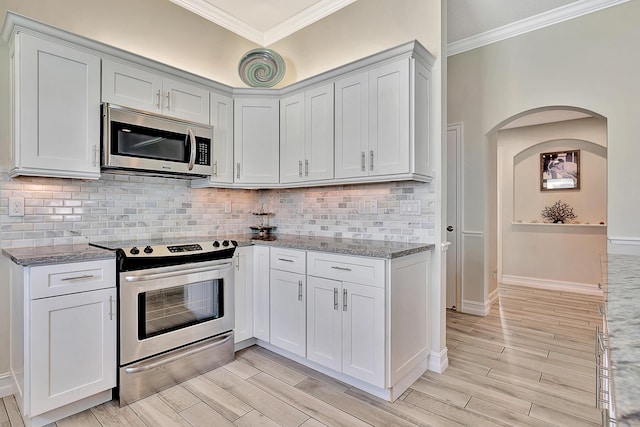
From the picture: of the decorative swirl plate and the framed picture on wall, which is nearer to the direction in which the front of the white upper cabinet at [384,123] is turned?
the decorative swirl plate

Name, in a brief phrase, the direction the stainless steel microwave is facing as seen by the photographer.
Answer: facing the viewer and to the right of the viewer

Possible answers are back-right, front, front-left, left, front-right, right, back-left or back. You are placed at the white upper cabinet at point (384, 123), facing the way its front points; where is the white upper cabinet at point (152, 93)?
front-right

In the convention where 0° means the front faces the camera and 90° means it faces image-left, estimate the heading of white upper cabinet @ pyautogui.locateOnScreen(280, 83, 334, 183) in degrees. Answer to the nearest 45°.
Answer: approximately 45°

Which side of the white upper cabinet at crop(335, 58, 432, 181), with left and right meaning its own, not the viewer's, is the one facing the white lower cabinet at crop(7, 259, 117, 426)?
front

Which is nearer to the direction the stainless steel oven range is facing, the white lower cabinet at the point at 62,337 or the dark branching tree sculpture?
the dark branching tree sculpture

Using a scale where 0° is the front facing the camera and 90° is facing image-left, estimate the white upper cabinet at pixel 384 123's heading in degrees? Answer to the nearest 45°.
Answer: approximately 45°

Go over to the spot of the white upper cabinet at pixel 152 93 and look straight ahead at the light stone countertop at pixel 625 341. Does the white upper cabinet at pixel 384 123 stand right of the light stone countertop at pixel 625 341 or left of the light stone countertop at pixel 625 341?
left

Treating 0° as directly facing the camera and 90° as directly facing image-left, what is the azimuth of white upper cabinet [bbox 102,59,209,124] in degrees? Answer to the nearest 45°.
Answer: approximately 315°

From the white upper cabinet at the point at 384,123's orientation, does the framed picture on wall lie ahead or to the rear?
to the rear

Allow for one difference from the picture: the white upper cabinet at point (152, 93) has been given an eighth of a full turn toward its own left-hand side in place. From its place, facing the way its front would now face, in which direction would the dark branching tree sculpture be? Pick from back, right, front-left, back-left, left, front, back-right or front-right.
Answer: front

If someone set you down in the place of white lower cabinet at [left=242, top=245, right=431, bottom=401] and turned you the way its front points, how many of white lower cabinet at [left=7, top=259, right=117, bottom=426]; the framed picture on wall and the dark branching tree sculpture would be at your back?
2

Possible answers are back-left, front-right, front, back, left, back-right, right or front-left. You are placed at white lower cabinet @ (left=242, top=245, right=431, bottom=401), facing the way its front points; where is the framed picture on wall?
back

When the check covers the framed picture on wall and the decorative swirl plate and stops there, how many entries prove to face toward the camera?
2
